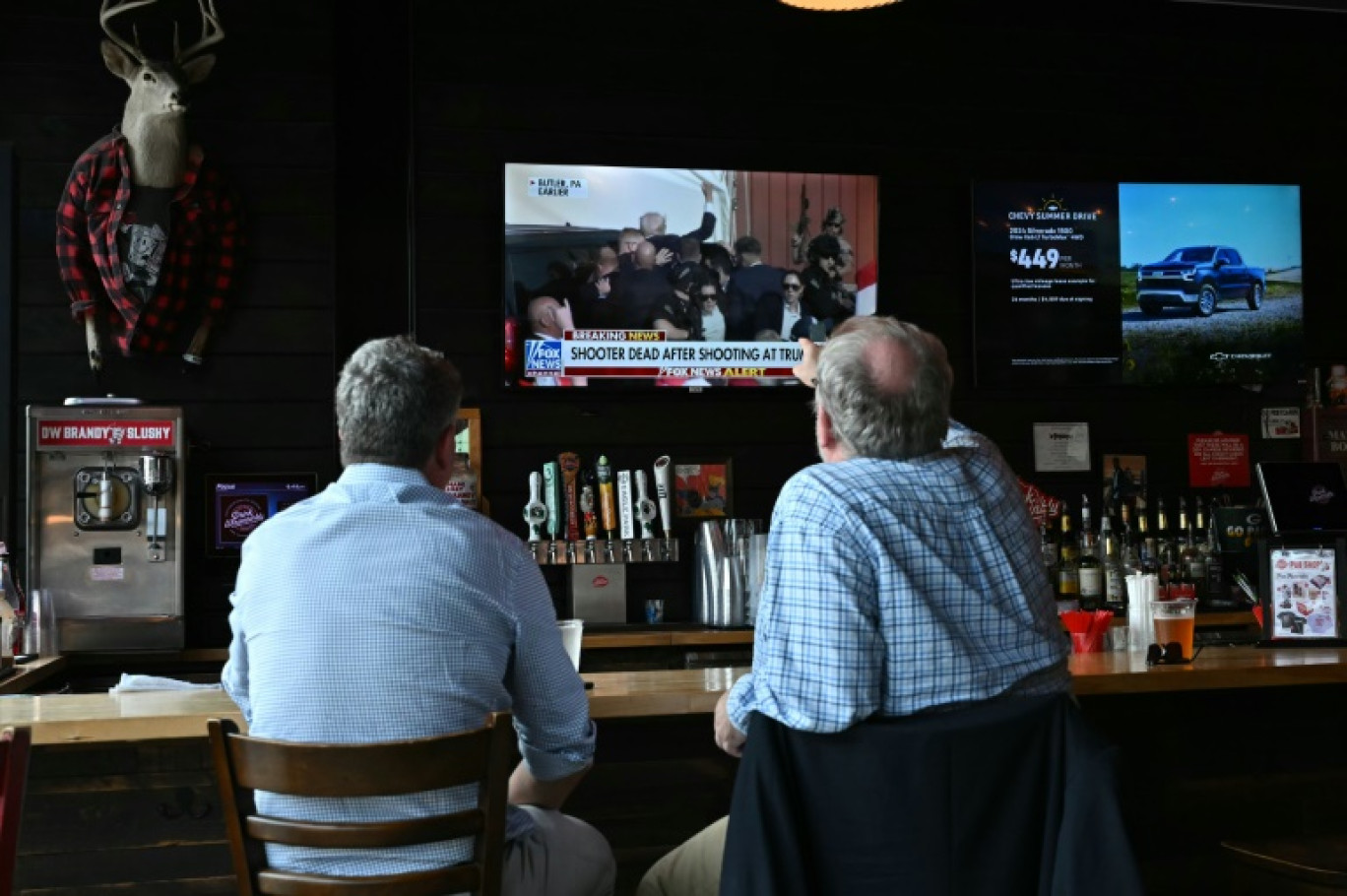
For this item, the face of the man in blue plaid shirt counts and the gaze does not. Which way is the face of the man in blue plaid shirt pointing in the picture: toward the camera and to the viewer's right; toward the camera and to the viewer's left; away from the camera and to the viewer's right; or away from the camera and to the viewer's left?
away from the camera and to the viewer's left

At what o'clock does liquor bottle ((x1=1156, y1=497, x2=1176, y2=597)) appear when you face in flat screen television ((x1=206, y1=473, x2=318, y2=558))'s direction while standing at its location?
The liquor bottle is roughly at 9 o'clock from the flat screen television.

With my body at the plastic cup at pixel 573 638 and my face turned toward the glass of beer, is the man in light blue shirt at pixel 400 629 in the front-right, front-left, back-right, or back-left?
back-right

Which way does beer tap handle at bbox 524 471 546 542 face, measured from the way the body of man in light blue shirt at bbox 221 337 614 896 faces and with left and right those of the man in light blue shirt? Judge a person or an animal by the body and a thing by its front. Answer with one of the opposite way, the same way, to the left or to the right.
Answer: the opposite way

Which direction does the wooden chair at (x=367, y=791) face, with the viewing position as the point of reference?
facing away from the viewer

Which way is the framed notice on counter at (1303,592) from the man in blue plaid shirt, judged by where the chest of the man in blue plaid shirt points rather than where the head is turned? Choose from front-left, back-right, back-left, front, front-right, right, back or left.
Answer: right

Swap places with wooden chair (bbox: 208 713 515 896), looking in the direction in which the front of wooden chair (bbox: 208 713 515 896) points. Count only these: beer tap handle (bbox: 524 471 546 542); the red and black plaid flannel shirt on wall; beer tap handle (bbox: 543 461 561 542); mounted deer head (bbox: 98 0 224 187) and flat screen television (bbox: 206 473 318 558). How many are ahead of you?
5

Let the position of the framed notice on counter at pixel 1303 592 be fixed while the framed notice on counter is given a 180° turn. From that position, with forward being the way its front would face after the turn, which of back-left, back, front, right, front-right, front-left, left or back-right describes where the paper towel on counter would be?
back-left

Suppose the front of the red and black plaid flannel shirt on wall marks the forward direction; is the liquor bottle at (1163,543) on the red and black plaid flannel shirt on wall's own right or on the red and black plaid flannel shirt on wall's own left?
on the red and black plaid flannel shirt on wall's own left

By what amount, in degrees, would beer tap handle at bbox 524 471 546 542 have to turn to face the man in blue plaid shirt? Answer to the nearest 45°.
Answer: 0° — it already faces them

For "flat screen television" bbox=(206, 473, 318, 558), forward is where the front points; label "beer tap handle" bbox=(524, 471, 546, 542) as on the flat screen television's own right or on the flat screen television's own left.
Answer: on the flat screen television's own left

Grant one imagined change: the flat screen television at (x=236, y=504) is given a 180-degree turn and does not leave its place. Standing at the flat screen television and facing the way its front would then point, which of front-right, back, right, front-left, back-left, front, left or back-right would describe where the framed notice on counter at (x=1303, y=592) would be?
back-right

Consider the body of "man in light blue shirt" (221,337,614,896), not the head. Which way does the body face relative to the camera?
away from the camera
